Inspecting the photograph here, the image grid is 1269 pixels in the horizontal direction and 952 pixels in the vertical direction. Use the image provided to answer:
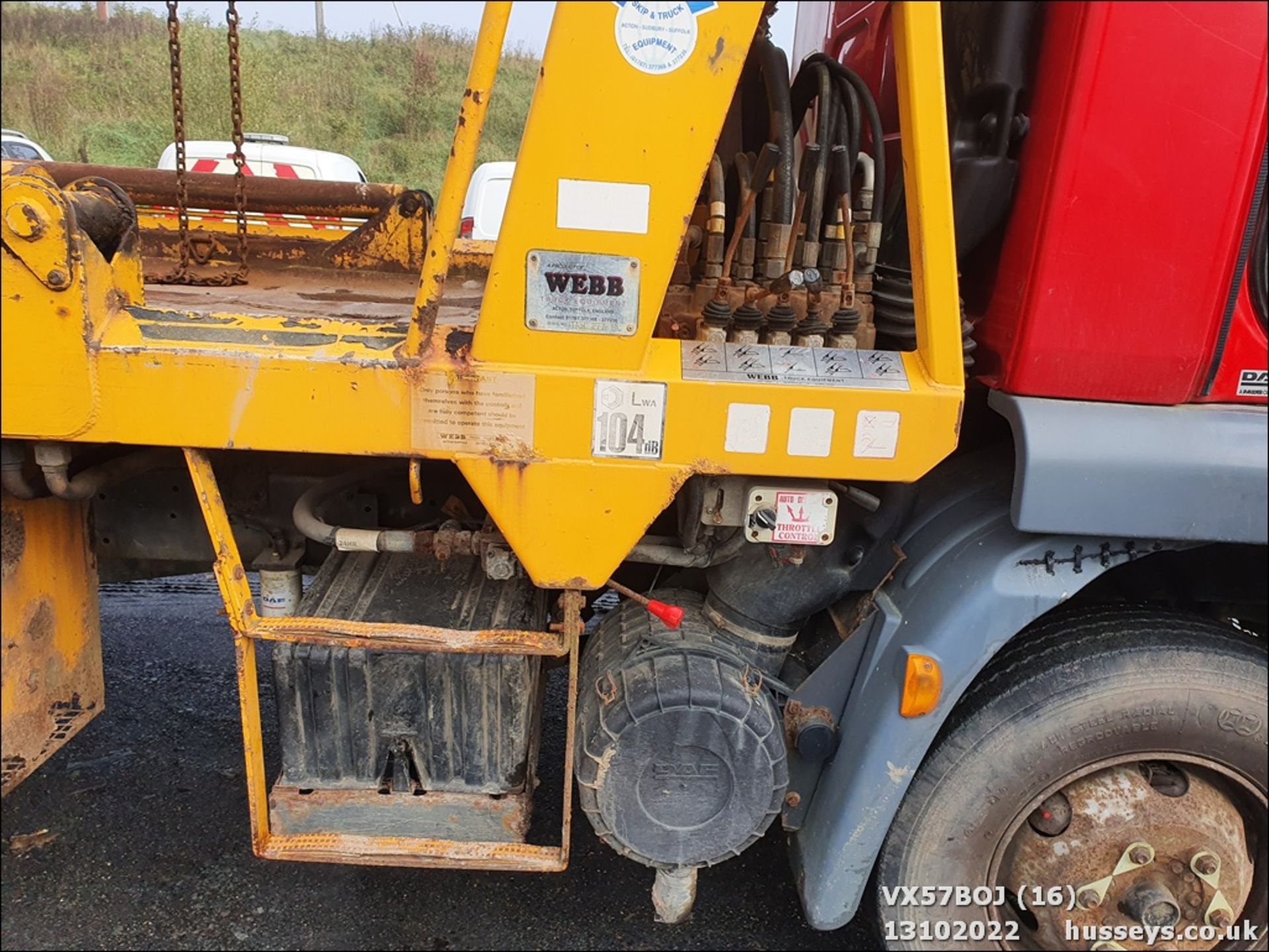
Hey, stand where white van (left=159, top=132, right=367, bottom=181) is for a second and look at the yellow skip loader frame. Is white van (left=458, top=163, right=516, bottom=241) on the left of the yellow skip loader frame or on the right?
left

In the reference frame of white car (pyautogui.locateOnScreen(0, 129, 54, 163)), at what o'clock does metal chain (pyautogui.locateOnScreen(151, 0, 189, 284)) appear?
The metal chain is roughly at 3 o'clock from the white car.

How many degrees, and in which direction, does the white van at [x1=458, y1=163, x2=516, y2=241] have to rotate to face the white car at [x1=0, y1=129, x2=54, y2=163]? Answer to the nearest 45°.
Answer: approximately 135° to its left

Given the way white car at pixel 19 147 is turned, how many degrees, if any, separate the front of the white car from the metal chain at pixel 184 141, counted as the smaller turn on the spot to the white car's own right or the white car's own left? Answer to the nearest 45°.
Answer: approximately 90° to the white car's own right

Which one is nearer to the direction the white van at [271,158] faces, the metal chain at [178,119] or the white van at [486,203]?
the white van

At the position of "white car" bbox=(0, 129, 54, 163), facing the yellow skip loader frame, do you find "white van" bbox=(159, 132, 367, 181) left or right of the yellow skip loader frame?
left

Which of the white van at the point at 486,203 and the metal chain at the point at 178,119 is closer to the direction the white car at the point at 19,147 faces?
the white van
